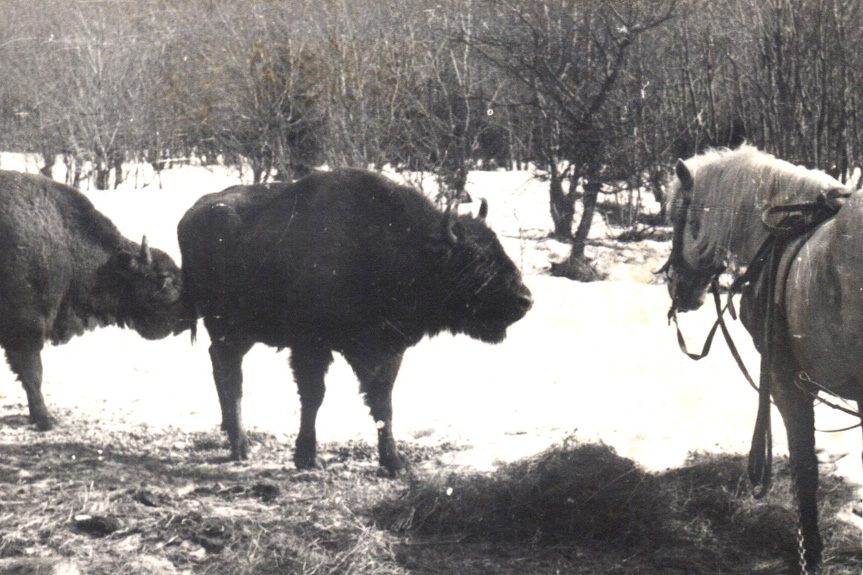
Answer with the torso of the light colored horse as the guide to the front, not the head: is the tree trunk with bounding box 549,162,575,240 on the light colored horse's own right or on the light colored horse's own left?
on the light colored horse's own right

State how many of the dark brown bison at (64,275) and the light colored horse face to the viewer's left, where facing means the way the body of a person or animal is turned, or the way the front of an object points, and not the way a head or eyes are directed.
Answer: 1

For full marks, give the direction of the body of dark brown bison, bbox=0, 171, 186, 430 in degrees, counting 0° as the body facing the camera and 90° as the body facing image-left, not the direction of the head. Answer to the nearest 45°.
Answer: approximately 270°

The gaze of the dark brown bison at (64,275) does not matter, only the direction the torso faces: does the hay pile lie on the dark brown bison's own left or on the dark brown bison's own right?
on the dark brown bison's own right

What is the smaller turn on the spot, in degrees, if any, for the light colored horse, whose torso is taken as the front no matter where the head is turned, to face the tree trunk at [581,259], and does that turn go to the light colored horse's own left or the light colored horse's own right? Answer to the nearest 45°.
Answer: approximately 45° to the light colored horse's own right

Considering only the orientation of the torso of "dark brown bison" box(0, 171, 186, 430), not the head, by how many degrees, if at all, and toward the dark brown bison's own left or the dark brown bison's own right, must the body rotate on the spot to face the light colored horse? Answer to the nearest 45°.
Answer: approximately 45° to the dark brown bison's own right

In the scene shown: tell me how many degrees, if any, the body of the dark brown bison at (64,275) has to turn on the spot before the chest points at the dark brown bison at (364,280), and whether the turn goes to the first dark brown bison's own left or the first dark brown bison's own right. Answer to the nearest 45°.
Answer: approximately 45° to the first dark brown bison's own right

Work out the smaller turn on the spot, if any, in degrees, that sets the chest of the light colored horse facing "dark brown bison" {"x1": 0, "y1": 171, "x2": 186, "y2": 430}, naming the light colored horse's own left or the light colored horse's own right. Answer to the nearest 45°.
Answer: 0° — it already faces it

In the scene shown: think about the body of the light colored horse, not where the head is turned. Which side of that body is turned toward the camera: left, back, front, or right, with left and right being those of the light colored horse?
left
